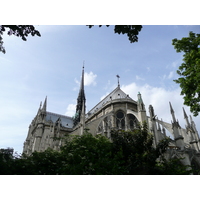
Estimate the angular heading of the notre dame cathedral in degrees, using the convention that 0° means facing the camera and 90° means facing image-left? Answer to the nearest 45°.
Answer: approximately 135°

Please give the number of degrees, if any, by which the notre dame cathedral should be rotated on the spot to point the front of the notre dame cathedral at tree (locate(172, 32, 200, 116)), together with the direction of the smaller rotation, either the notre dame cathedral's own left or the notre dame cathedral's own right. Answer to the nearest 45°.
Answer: approximately 135° to the notre dame cathedral's own left
